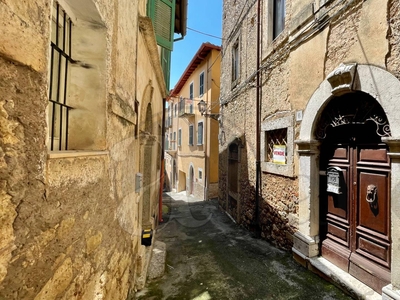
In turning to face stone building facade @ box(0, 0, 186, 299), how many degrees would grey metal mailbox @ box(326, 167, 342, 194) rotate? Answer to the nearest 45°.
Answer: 0° — it already faces it

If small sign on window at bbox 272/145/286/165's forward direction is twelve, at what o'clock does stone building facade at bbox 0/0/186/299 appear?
The stone building facade is roughly at 11 o'clock from the small sign on window.

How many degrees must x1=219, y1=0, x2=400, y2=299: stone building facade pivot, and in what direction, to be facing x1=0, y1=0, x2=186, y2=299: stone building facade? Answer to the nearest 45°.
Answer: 0° — it already faces it

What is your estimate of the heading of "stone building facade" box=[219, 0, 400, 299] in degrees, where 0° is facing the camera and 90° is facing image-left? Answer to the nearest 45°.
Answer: approximately 45°
